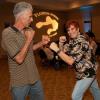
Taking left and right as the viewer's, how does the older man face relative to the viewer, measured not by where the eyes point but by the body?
facing the viewer and to the right of the viewer

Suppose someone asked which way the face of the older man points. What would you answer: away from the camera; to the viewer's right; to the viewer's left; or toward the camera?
to the viewer's right
